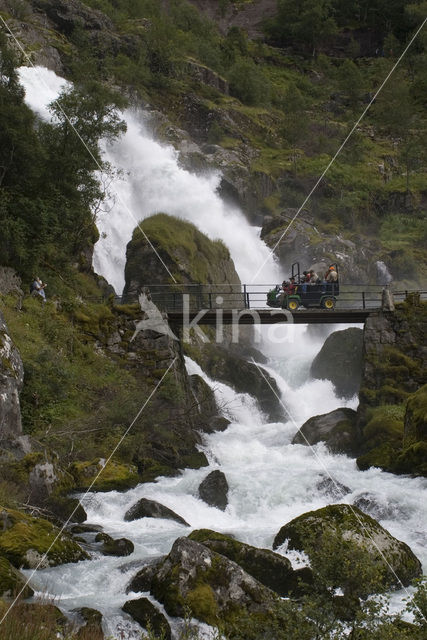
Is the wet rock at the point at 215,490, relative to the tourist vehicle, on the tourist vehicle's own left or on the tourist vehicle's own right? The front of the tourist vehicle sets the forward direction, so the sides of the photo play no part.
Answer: on the tourist vehicle's own left

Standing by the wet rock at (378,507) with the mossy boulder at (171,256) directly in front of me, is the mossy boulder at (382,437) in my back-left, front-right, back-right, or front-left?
front-right

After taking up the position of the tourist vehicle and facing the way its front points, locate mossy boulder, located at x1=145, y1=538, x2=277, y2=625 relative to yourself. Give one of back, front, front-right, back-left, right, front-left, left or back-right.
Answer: left

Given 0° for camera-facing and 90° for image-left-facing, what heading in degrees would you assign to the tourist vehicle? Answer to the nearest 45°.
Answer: approximately 90°

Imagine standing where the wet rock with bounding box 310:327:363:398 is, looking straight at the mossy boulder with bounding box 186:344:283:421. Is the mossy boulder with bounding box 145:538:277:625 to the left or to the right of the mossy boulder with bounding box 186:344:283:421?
left

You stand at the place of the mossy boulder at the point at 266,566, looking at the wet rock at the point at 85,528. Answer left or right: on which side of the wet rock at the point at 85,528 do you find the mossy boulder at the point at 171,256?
right

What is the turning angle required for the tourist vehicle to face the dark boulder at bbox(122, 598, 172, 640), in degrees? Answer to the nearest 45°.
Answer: approximately 90° to its left
